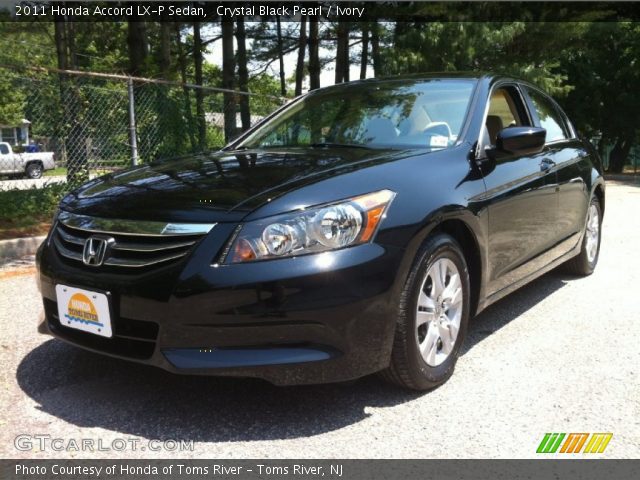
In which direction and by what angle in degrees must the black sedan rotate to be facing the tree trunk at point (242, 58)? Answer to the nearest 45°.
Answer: approximately 135° to its right

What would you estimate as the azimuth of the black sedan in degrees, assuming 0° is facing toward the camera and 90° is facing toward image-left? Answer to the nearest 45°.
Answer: approximately 45°

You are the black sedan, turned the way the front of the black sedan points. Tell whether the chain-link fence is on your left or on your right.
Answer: on your right

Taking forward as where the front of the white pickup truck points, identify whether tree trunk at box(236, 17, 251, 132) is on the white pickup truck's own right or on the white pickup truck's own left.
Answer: on the white pickup truck's own left

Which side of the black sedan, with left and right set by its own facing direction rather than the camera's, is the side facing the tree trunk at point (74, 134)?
right
